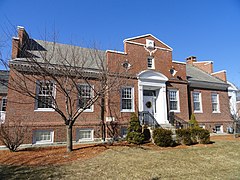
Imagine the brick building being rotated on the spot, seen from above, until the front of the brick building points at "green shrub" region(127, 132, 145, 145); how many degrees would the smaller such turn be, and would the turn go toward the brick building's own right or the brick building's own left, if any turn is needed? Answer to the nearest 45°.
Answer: approximately 45° to the brick building's own right

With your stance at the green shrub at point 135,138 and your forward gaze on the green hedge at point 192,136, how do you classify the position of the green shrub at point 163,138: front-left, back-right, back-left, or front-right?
front-right

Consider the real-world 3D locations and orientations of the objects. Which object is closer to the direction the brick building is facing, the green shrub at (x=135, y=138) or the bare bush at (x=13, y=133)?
the green shrub

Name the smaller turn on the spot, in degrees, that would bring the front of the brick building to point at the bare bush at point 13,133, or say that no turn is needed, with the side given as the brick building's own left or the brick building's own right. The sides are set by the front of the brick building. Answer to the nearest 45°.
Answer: approximately 90° to the brick building's own right

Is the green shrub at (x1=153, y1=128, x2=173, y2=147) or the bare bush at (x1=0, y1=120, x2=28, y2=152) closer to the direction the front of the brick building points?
the green shrub

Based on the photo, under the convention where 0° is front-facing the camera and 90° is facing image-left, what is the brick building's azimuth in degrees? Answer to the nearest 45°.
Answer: approximately 315°
